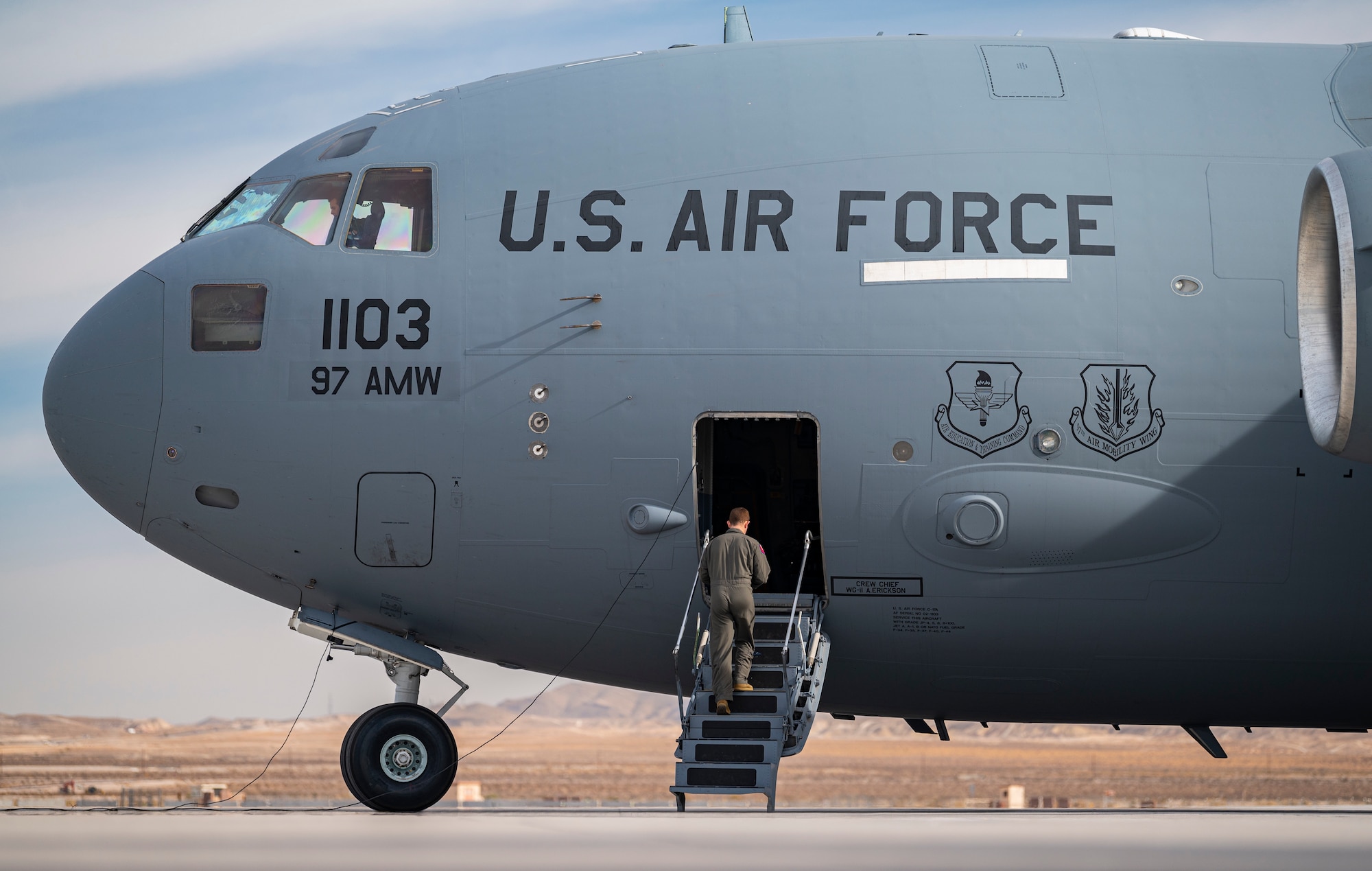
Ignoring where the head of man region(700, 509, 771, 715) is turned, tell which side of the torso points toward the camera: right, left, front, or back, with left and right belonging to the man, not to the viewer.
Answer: back

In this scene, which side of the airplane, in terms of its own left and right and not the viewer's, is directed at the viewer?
left

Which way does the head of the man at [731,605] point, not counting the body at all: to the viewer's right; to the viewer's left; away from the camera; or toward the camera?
away from the camera
